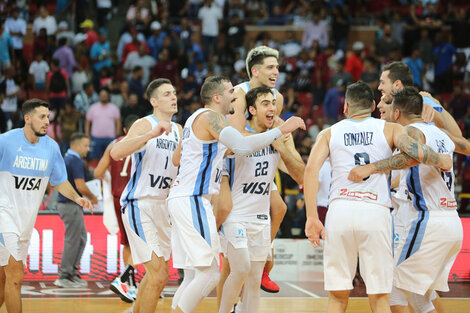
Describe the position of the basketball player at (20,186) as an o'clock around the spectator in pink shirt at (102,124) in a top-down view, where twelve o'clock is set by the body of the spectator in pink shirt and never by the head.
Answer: The basketball player is roughly at 12 o'clock from the spectator in pink shirt.

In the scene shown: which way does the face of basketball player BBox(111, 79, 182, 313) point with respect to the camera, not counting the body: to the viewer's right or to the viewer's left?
to the viewer's right

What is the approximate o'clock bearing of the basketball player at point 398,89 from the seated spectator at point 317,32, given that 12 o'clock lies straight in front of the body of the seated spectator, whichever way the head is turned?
The basketball player is roughly at 12 o'clock from the seated spectator.

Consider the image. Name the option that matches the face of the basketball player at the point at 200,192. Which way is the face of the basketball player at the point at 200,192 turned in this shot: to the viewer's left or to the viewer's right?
to the viewer's right

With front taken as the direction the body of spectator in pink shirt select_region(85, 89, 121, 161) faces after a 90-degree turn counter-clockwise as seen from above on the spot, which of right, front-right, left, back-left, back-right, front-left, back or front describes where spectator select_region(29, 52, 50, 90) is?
back-left

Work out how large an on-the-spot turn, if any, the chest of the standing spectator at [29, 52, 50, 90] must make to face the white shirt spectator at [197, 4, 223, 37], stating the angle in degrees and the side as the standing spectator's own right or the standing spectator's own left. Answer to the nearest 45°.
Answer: approximately 90° to the standing spectator's own left

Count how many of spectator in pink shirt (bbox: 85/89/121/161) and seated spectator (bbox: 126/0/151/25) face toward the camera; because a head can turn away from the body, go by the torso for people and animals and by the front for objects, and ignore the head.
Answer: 2

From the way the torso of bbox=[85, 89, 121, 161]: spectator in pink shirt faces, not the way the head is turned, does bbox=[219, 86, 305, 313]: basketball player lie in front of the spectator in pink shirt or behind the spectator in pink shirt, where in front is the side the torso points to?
in front

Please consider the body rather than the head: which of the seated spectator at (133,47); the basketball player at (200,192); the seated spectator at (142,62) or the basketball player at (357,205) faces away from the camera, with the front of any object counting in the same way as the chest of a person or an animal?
the basketball player at (357,205)

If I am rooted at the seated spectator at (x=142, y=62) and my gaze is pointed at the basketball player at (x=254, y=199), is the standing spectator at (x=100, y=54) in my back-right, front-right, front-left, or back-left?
back-right
